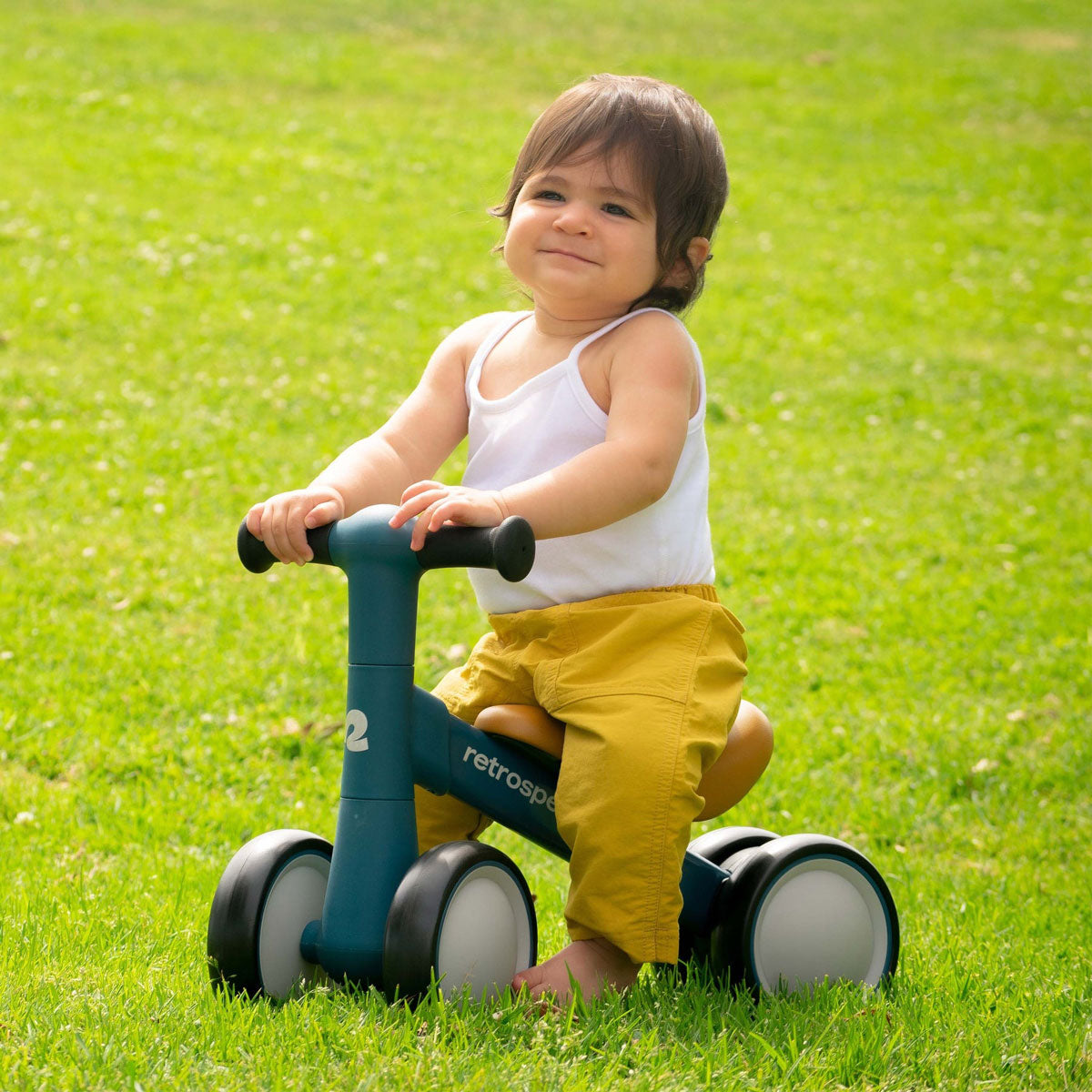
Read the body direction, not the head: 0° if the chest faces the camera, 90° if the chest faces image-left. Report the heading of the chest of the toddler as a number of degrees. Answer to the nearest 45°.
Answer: approximately 45°
